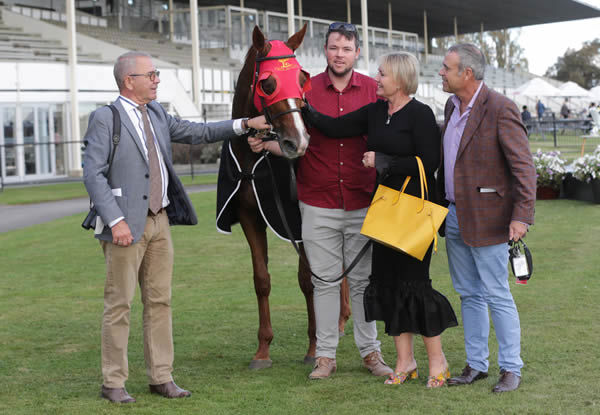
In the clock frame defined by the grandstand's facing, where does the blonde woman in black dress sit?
The blonde woman in black dress is roughly at 1 o'clock from the grandstand.

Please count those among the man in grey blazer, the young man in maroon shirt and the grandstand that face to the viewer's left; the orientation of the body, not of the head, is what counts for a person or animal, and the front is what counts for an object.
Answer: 0

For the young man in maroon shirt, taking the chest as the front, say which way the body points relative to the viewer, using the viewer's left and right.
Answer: facing the viewer

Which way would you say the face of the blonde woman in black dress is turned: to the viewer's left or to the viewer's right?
to the viewer's left

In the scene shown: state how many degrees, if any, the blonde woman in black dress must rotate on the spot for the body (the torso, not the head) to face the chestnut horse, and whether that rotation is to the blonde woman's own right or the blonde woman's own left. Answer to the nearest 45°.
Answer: approximately 90° to the blonde woman's own right

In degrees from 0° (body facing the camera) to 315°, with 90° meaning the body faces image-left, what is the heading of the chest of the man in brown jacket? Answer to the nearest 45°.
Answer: approximately 45°

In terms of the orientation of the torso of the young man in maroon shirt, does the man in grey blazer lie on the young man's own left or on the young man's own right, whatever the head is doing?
on the young man's own right

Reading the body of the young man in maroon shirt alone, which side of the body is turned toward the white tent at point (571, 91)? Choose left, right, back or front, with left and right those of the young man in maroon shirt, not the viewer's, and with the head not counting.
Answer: back

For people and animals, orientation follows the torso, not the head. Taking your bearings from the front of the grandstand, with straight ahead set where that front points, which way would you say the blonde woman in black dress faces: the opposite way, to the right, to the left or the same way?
to the right

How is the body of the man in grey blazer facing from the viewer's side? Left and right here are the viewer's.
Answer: facing the viewer and to the right of the viewer

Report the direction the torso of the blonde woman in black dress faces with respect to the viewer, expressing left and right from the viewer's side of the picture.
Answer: facing the viewer and to the left of the viewer

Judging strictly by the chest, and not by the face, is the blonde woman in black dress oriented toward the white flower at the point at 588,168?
no

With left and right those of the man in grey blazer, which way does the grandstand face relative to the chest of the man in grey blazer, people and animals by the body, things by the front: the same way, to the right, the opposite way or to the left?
the same way
